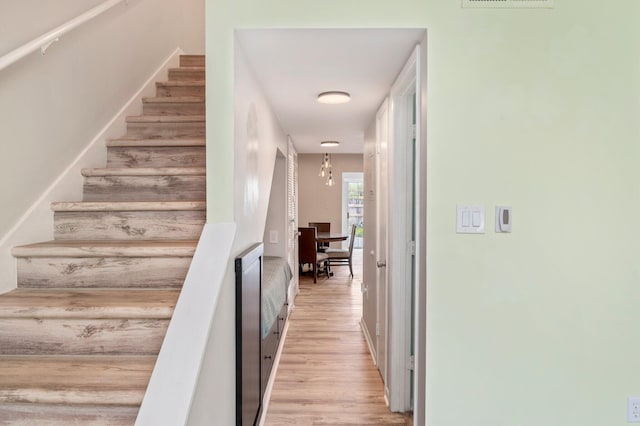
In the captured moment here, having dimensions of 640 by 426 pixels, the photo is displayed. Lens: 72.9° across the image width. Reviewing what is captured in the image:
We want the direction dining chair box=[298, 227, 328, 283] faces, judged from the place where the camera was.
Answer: facing away from the viewer and to the right of the viewer

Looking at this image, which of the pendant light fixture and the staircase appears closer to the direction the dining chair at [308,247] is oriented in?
the pendant light fixture

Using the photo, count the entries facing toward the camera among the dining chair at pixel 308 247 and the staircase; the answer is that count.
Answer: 1

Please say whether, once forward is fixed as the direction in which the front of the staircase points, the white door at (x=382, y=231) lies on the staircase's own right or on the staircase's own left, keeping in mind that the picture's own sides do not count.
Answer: on the staircase's own left

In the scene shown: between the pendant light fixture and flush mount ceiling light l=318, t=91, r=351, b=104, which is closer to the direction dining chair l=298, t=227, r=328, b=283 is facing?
the pendant light fixture

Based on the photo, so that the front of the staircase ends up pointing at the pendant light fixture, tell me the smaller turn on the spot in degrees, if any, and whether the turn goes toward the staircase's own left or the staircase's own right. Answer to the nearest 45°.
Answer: approximately 135° to the staircase's own left

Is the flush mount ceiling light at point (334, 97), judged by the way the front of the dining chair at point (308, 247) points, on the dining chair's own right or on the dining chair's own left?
on the dining chair's own right

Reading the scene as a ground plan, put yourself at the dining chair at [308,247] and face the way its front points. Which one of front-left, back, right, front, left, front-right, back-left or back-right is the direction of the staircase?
back-right

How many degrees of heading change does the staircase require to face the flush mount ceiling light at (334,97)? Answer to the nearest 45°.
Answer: approximately 90° to its left
